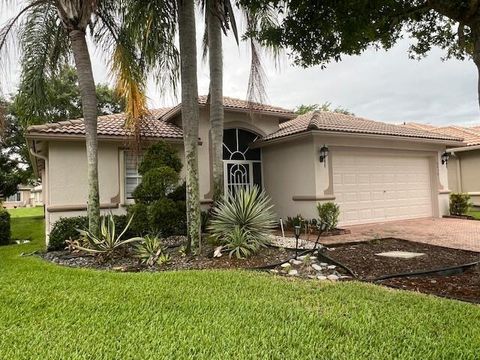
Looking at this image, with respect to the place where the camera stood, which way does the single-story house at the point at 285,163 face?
facing the viewer and to the right of the viewer

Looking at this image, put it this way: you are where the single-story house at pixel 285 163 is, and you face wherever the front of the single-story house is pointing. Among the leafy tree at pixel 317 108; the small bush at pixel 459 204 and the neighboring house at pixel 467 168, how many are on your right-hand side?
0

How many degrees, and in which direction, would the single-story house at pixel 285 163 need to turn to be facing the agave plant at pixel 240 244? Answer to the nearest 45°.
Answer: approximately 45° to its right

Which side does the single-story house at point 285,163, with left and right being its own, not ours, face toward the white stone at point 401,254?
front

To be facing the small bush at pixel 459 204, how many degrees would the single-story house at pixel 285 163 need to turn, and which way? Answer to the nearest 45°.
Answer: approximately 45° to its left

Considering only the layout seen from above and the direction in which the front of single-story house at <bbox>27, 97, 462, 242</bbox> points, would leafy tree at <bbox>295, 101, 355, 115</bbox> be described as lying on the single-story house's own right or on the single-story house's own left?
on the single-story house's own left

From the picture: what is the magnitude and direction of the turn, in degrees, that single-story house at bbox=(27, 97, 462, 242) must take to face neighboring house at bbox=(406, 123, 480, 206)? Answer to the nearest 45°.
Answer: approximately 90° to its left

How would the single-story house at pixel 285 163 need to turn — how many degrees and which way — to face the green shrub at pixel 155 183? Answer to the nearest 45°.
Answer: approximately 90° to its right
